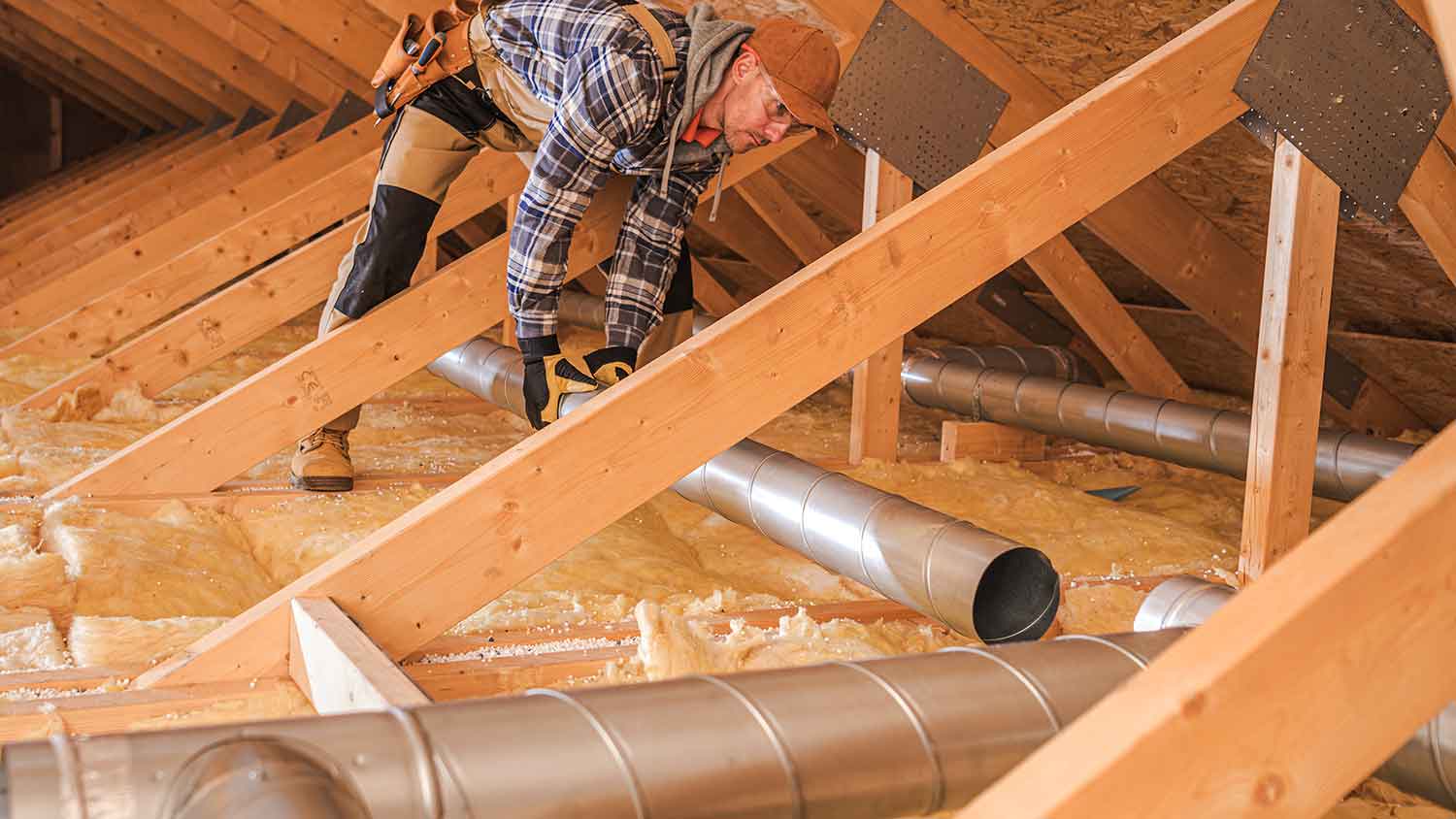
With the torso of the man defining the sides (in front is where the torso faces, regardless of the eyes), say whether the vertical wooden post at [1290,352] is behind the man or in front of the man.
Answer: in front

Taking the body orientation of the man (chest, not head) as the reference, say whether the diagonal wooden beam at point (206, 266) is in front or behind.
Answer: behind

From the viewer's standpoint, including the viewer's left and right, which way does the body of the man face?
facing the viewer and to the right of the viewer

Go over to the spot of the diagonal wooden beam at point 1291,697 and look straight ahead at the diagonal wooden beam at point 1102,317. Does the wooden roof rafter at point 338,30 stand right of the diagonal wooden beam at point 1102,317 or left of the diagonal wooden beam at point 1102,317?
left

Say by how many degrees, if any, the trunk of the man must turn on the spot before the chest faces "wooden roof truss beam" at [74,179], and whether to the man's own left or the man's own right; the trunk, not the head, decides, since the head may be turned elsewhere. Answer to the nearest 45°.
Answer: approximately 180°

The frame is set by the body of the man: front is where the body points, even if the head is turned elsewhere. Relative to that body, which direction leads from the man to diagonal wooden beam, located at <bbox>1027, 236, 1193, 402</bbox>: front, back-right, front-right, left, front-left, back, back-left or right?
left

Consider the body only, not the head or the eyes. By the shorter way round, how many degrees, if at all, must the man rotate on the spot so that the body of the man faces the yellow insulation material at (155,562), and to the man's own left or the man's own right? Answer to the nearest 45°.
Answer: approximately 135° to the man's own right

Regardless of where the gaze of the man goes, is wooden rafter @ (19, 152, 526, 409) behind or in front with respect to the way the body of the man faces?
behind
